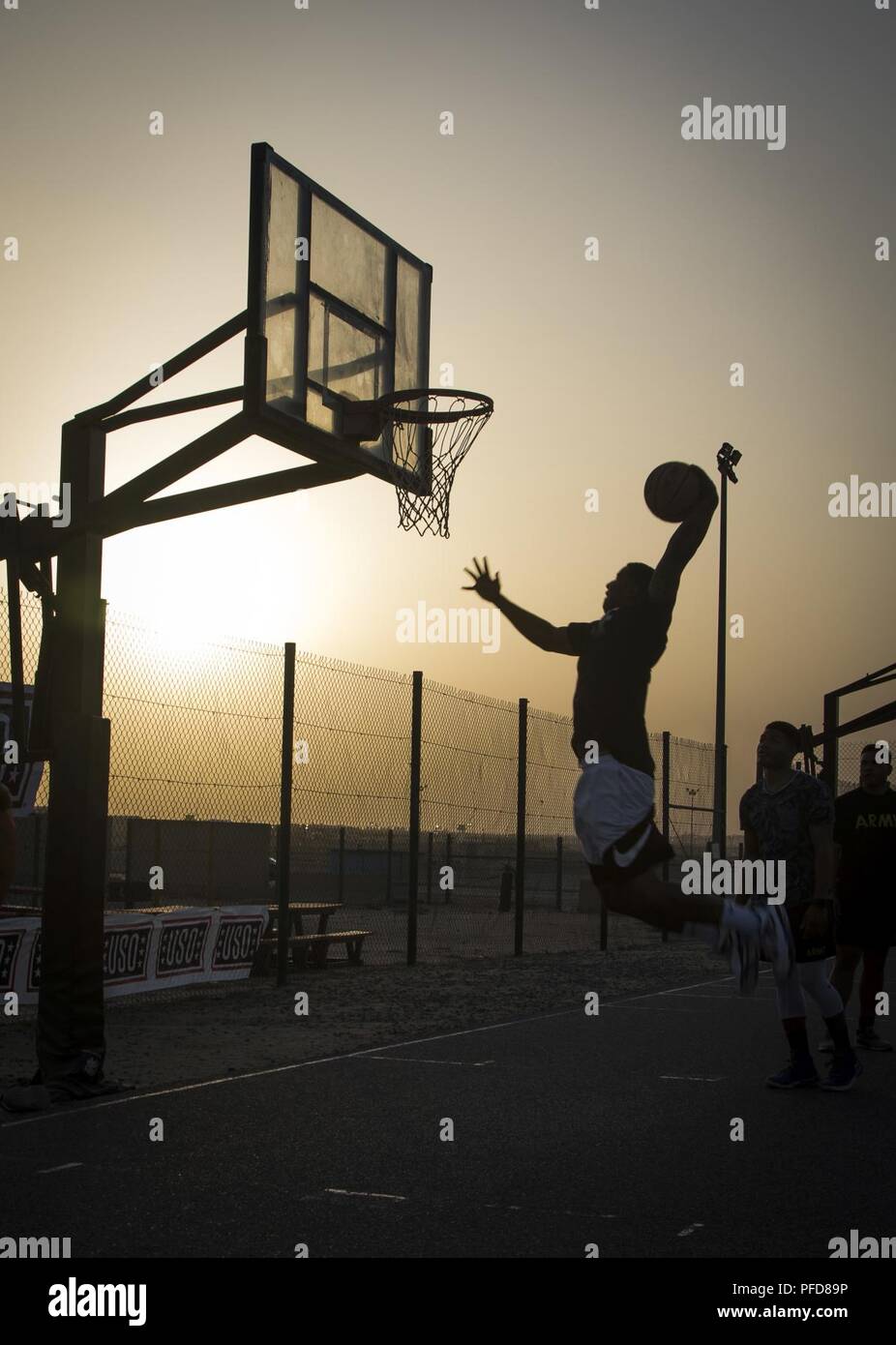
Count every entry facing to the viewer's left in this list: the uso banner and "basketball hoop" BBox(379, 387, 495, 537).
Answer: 0

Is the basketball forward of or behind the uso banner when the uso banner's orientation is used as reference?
forward

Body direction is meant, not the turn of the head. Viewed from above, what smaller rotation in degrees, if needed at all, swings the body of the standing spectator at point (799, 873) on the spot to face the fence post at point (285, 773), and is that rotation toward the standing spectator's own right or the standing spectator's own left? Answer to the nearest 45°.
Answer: approximately 90° to the standing spectator's own right

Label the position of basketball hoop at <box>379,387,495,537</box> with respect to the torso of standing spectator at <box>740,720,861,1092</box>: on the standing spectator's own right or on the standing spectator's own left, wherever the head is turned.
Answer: on the standing spectator's own right

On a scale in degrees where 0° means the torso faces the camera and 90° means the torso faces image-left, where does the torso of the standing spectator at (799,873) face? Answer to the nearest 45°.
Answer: approximately 45°

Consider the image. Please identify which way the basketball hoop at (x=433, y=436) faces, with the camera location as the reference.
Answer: facing the viewer and to the right of the viewer

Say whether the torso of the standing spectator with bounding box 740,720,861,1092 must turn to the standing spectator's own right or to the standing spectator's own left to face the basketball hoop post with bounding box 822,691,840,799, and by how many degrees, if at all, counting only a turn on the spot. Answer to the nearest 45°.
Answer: approximately 135° to the standing spectator's own right

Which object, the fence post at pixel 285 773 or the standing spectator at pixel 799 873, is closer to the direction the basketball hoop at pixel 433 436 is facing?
the standing spectator
